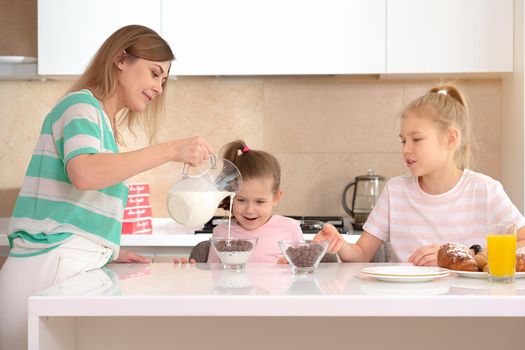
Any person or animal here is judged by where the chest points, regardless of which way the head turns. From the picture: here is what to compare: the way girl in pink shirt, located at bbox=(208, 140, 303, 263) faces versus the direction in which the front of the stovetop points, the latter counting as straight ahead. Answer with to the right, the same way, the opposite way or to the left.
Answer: the same way

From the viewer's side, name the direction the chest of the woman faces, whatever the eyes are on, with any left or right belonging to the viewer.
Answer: facing to the right of the viewer

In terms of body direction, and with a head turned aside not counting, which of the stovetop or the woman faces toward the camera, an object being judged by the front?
the stovetop

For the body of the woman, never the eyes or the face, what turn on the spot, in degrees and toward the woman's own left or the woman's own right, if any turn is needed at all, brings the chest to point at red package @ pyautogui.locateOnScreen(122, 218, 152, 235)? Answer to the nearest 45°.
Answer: approximately 90° to the woman's own left

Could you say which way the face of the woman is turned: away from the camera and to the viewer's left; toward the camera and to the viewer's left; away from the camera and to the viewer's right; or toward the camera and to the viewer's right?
toward the camera and to the viewer's right

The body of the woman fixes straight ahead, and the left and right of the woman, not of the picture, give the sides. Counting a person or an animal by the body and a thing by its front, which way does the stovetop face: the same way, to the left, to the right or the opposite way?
to the right

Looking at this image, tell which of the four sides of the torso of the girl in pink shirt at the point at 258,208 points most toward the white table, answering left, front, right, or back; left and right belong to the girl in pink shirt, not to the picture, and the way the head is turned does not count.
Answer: front

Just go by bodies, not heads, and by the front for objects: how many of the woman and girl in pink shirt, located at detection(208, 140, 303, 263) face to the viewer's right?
1

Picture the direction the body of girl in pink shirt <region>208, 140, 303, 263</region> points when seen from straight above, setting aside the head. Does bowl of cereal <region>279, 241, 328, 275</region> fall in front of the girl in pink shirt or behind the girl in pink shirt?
in front

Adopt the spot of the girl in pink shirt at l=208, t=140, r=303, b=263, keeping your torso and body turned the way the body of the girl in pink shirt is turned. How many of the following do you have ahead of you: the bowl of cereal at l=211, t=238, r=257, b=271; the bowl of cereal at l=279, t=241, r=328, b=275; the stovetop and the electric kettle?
2

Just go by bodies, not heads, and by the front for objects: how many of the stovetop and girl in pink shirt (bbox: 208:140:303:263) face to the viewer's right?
0

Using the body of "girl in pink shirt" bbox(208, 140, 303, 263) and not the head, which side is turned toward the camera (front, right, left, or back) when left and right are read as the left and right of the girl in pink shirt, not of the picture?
front

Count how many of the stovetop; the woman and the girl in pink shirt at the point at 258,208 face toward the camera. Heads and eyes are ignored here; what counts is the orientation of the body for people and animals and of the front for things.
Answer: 2

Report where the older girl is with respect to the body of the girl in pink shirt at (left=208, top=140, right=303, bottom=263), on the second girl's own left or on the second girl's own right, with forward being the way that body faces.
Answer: on the second girl's own left

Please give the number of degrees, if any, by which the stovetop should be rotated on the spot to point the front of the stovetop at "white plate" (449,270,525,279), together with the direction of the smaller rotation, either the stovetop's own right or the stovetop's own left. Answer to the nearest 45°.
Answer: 0° — it already faces it

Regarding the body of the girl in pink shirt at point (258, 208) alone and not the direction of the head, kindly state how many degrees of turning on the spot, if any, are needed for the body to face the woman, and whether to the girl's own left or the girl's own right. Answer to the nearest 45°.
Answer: approximately 45° to the girl's own right

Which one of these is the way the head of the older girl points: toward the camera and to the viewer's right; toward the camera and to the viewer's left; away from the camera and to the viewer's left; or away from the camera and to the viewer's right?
toward the camera and to the viewer's left

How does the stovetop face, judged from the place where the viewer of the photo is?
facing the viewer
